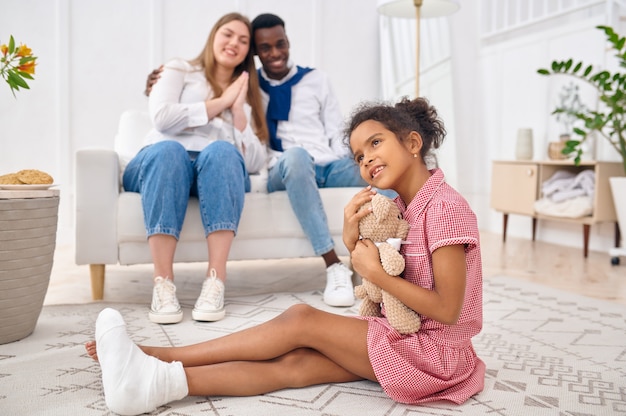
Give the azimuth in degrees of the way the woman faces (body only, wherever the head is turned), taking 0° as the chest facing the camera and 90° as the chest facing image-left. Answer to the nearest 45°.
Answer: approximately 0°

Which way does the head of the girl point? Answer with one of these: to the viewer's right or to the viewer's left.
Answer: to the viewer's left

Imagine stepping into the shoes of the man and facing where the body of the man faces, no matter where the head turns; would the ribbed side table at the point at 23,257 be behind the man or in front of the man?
in front

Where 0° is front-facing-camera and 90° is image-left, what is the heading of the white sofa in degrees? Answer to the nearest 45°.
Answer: approximately 0°
